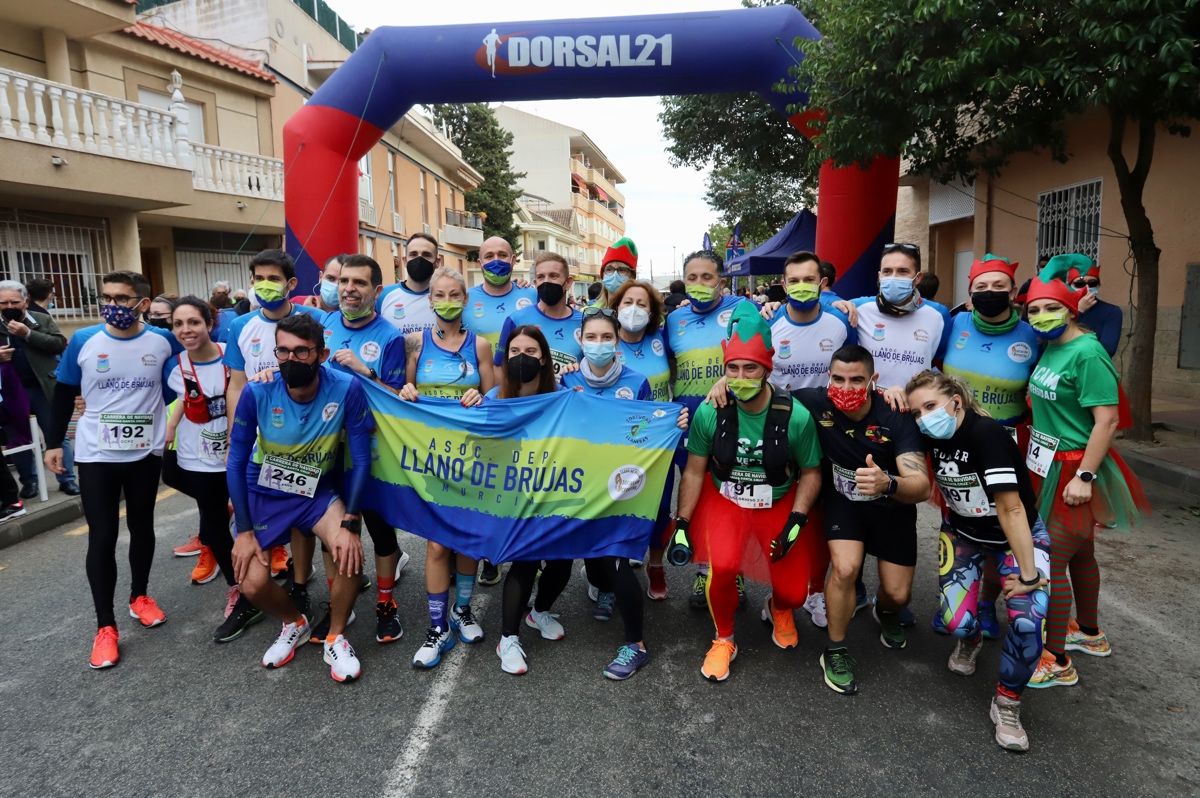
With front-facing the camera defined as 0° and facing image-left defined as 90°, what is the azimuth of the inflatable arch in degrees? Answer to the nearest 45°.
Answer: approximately 0°

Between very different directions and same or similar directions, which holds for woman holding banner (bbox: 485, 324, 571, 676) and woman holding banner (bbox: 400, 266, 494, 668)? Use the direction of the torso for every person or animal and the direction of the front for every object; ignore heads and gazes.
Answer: same or similar directions

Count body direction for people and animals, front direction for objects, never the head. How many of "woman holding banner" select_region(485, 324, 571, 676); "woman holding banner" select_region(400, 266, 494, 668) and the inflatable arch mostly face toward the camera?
3

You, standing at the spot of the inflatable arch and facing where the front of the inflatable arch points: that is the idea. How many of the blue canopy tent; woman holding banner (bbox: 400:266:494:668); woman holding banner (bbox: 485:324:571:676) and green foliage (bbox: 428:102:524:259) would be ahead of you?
2

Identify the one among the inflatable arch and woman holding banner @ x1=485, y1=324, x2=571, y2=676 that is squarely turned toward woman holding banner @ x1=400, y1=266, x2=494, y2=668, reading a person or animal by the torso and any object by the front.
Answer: the inflatable arch

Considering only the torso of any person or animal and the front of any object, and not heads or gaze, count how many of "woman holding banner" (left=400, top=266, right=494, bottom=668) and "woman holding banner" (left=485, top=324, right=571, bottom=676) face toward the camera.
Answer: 2

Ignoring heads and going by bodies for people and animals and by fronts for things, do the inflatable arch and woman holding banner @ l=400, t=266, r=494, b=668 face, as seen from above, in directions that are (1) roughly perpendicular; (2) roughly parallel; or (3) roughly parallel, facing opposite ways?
roughly parallel

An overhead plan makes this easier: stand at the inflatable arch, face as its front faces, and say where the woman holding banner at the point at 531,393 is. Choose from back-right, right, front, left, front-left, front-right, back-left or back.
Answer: front

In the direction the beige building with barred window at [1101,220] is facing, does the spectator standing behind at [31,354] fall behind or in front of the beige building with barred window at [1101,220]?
in front

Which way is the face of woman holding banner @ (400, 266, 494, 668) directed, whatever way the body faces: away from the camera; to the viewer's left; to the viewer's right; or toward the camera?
toward the camera

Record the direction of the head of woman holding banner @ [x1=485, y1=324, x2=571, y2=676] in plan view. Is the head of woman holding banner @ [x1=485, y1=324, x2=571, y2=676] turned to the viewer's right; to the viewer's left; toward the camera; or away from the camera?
toward the camera

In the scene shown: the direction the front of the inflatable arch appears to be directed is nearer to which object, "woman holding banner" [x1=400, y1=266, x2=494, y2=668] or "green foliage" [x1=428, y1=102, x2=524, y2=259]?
the woman holding banner

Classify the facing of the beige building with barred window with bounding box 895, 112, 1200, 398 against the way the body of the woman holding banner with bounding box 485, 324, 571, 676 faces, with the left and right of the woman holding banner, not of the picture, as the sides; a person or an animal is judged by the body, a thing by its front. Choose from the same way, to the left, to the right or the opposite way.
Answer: to the right

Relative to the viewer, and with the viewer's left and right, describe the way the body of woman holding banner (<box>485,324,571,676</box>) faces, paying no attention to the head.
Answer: facing the viewer

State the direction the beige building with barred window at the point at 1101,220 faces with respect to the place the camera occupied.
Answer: facing the viewer and to the left of the viewer

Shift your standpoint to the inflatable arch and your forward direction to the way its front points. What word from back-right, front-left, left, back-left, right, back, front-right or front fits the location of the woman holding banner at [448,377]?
front

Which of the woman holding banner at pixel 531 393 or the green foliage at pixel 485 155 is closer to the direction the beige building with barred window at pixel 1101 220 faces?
the woman holding banner

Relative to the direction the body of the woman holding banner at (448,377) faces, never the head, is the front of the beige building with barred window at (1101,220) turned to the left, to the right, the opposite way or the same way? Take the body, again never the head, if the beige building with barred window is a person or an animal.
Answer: to the right

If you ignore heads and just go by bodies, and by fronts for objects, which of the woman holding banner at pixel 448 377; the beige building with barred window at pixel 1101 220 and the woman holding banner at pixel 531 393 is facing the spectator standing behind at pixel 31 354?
the beige building with barred window
